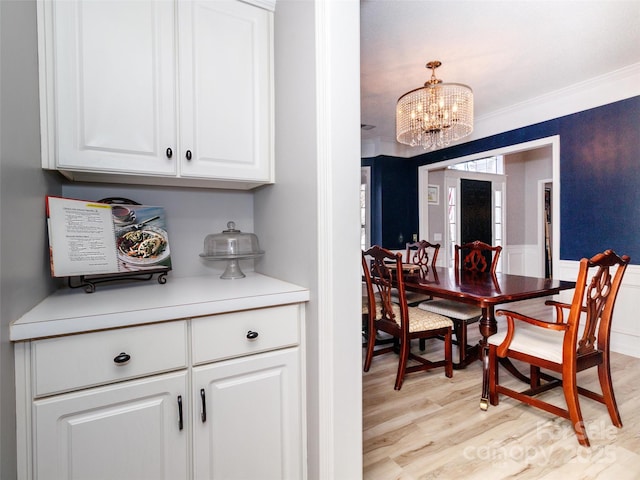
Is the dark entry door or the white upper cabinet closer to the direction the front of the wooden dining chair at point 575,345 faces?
the dark entry door

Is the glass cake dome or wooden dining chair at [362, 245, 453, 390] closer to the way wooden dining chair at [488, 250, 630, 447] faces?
the wooden dining chair

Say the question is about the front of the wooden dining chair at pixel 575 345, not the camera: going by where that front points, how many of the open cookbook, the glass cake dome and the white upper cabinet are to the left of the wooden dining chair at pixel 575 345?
3

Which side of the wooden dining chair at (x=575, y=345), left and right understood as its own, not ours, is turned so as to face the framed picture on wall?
front

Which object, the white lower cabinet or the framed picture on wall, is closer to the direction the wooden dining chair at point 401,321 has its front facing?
the framed picture on wall

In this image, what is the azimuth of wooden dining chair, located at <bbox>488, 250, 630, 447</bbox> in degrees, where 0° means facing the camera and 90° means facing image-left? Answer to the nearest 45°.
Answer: approximately 135°

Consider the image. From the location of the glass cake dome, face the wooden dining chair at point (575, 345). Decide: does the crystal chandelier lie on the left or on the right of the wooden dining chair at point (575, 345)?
left

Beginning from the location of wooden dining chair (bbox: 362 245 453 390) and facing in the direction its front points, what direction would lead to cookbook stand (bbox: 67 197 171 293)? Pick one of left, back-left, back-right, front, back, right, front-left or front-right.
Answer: back

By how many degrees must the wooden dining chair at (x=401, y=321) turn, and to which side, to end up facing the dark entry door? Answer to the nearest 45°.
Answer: approximately 45° to its left

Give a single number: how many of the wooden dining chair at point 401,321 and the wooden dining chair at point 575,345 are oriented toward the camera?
0

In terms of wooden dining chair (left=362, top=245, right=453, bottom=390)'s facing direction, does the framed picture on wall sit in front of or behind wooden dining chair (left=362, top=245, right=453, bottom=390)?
in front

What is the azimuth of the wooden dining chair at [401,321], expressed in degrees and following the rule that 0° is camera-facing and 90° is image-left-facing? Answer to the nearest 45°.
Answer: approximately 225°

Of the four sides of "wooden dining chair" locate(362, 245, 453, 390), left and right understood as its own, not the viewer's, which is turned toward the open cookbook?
back

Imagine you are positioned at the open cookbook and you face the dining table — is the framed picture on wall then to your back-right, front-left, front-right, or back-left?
front-left

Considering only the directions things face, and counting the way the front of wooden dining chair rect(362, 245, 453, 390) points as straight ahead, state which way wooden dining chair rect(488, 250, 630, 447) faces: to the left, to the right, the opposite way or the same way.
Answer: to the left

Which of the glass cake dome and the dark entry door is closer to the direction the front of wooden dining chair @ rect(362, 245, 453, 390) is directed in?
the dark entry door
